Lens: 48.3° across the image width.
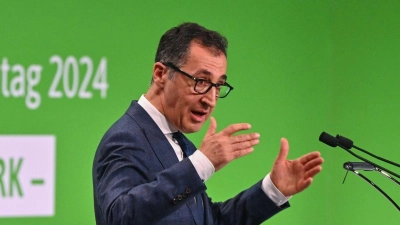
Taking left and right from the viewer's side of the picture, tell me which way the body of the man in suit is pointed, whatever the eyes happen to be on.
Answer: facing the viewer and to the right of the viewer

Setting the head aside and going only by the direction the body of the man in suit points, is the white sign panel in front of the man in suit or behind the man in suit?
behind

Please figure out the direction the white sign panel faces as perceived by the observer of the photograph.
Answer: facing the viewer

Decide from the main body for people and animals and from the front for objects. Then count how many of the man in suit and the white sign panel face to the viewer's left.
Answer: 0

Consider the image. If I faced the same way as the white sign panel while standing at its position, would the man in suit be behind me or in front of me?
in front
